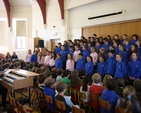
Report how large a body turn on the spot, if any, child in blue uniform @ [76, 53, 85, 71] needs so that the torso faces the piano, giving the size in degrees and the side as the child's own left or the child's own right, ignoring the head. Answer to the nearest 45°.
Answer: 0° — they already face it

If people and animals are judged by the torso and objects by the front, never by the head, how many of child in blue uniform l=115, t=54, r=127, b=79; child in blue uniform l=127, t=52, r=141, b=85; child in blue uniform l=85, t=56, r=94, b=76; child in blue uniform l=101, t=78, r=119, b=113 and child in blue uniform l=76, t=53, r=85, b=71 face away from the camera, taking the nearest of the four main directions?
1

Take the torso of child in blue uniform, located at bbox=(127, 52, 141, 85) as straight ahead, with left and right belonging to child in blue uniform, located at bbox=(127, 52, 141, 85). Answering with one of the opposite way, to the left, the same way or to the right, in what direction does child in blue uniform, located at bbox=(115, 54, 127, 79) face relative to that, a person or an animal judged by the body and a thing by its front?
the same way

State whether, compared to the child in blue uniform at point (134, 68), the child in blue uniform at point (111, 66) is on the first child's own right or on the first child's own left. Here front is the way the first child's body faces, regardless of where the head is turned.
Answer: on the first child's own right

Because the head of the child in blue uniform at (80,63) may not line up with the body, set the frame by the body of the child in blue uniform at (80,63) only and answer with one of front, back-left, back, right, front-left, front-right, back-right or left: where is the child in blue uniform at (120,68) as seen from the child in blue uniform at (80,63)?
left

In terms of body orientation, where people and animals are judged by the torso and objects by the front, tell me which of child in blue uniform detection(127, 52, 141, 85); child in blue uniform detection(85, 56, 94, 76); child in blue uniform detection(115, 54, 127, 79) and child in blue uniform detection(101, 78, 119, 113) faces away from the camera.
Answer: child in blue uniform detection(101, 78, 119, 113)

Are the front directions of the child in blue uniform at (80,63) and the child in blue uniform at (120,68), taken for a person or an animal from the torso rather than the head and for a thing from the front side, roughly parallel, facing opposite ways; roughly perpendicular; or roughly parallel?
roughly parallel

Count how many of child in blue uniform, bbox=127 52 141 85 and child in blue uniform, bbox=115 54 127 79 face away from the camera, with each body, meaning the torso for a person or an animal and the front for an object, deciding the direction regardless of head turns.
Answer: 0

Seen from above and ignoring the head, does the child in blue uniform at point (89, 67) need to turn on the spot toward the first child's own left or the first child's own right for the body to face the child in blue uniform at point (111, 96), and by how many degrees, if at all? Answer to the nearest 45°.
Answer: approximately 45° to the first child's own left

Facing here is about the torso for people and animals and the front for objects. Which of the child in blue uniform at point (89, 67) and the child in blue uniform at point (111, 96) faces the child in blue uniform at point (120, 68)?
the child in blue uniform at point (111, 96)

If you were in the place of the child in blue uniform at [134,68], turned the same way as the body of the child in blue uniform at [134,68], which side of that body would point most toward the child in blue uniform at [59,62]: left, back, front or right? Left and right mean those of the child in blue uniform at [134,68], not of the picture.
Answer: right

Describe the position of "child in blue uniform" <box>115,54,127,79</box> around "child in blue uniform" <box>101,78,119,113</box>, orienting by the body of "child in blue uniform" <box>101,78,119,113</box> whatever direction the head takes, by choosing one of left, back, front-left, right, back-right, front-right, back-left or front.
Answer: front

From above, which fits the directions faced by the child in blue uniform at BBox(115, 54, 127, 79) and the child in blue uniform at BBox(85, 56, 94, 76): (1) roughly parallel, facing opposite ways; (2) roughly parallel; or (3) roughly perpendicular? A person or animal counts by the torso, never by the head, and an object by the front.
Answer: roughly parallel

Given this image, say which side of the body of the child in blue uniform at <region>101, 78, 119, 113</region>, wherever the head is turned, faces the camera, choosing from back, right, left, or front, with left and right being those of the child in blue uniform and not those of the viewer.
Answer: back

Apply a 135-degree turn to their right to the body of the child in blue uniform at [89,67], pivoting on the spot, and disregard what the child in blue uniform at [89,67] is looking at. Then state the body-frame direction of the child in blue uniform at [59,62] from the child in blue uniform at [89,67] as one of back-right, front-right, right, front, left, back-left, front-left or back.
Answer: front-left

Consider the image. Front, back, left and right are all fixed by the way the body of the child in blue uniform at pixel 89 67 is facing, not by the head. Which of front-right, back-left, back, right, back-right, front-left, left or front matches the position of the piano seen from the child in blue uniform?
front

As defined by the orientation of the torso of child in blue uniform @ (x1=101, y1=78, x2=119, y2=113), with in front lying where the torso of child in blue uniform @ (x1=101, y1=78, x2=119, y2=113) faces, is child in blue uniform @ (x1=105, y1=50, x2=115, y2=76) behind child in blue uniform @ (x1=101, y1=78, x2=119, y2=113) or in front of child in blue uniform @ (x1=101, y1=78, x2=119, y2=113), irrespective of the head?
in front

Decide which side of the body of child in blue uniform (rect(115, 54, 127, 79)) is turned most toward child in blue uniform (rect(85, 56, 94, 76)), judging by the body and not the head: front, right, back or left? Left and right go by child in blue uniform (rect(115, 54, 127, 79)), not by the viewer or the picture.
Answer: right

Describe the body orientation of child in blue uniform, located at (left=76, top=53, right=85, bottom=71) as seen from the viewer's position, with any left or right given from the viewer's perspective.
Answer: facing the viewer and to the left of the viewer
